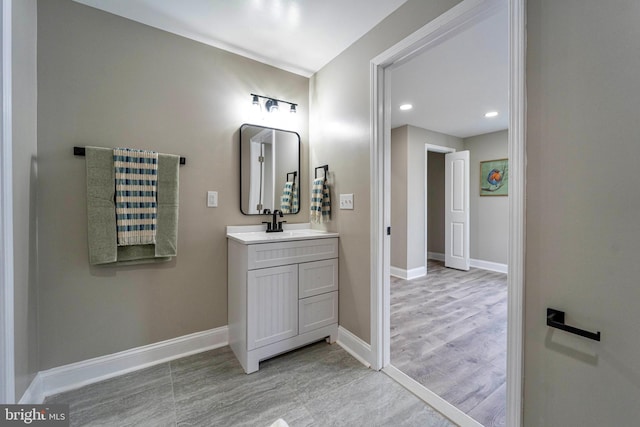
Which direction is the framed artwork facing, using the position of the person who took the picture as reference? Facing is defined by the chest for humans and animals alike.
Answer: facing the viewer and to the left of the viewer

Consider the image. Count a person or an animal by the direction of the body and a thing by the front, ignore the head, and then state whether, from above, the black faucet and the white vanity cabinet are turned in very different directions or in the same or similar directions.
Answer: same or similar directions

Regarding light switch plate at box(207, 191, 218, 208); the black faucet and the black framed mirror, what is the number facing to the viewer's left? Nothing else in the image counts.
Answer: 0

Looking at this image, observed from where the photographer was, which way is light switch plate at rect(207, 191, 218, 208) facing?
facing the viewer

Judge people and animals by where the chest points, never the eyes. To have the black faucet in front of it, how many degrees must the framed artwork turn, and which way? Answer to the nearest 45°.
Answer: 0° — it already faces it

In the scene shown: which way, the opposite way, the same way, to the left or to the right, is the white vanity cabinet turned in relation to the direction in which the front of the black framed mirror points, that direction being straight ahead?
the same way

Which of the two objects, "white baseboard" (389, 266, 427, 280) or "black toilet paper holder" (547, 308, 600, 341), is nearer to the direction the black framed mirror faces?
the black toilet paper holder

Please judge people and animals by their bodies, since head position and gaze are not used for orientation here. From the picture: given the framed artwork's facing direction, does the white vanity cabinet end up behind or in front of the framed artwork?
in front

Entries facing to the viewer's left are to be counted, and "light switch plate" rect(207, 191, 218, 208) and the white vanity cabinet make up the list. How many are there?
0

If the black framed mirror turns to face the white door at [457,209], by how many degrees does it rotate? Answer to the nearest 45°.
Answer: approximately 90° to its left

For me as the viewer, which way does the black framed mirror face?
facing the viewer and to the right of the viewer
